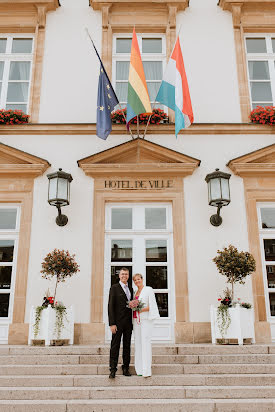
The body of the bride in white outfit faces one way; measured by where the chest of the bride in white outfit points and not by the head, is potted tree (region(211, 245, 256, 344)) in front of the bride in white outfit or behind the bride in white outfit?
behind

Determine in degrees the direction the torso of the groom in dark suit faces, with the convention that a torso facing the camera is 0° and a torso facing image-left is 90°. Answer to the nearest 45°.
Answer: approximately 315°

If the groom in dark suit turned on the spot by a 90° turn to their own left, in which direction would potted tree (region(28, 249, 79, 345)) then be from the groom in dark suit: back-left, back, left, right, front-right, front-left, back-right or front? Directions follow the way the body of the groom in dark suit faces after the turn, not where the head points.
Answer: left

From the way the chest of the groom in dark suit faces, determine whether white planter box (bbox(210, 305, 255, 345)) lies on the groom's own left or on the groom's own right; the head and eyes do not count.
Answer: on the groom's own left

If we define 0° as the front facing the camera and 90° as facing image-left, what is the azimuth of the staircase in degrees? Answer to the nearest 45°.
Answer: approximately 0°

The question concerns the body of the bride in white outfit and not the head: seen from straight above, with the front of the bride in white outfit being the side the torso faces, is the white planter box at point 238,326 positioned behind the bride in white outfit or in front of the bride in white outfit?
behind

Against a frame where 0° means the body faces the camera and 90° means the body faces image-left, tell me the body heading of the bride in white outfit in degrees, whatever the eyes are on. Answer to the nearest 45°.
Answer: approximately 45°
